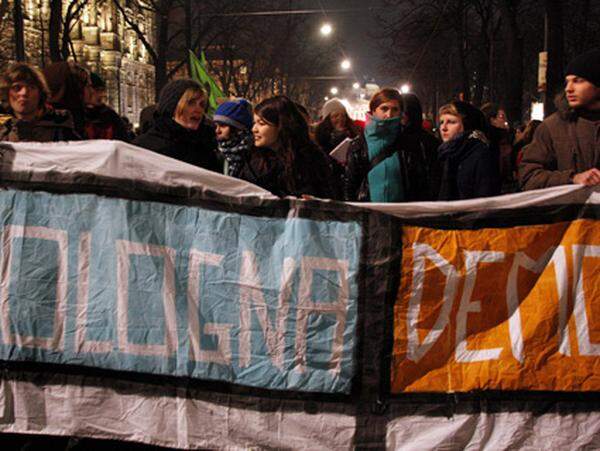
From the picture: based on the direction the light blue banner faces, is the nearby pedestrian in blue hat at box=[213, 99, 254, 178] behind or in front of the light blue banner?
behind

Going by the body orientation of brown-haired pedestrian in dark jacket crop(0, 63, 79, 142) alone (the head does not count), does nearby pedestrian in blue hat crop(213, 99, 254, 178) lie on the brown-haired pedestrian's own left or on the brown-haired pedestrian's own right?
on the brown-haired pedestrian's own left

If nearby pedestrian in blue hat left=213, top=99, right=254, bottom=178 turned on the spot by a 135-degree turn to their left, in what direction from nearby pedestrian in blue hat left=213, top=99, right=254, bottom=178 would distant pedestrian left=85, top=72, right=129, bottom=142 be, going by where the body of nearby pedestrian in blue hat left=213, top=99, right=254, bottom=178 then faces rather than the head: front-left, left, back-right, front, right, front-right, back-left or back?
back-left

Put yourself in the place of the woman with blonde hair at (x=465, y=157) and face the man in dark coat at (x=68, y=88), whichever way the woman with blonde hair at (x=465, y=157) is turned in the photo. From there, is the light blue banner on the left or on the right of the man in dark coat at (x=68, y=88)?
left

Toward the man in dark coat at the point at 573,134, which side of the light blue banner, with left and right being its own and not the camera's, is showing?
left

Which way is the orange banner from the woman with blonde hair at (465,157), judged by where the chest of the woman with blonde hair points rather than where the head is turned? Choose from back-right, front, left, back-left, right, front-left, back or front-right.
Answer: front-left
